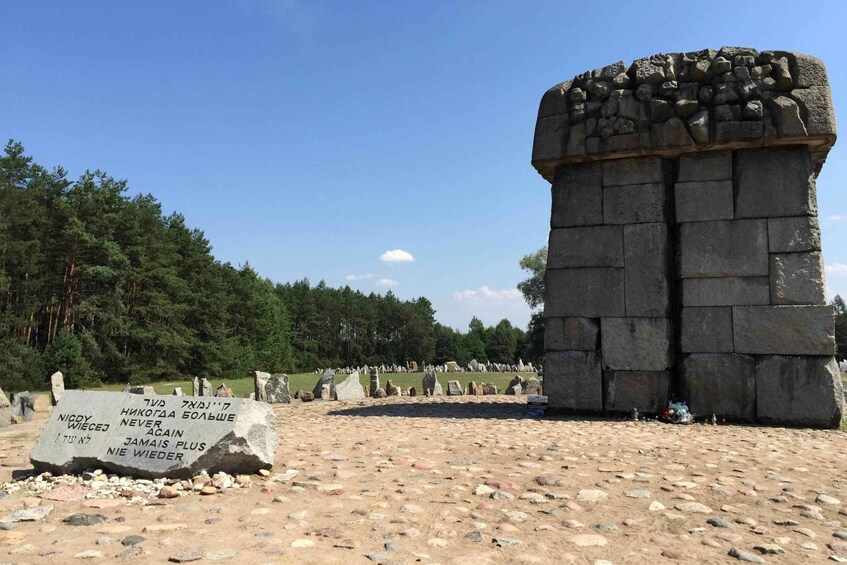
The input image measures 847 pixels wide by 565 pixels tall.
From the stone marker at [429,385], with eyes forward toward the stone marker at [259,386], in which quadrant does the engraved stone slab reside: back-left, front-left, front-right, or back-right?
front-left

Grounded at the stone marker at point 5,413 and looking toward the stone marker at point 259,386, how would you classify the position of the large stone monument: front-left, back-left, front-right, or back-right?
front-right

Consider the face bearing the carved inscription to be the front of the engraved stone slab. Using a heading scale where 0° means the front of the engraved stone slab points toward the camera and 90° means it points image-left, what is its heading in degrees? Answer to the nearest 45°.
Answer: approximately 0°

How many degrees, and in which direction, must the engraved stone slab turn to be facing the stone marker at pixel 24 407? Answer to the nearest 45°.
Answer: approximately 180°

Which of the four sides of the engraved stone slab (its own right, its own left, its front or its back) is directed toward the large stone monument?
left

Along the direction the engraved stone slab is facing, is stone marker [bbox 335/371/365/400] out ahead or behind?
behind

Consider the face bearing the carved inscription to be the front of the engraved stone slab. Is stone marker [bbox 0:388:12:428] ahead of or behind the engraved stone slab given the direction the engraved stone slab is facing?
behind

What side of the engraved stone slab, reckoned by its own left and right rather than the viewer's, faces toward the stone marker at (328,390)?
back

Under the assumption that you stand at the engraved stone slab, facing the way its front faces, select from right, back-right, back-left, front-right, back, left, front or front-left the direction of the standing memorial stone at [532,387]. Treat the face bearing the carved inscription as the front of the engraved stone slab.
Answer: back-left

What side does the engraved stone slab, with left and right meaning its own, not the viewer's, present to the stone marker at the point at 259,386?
back
